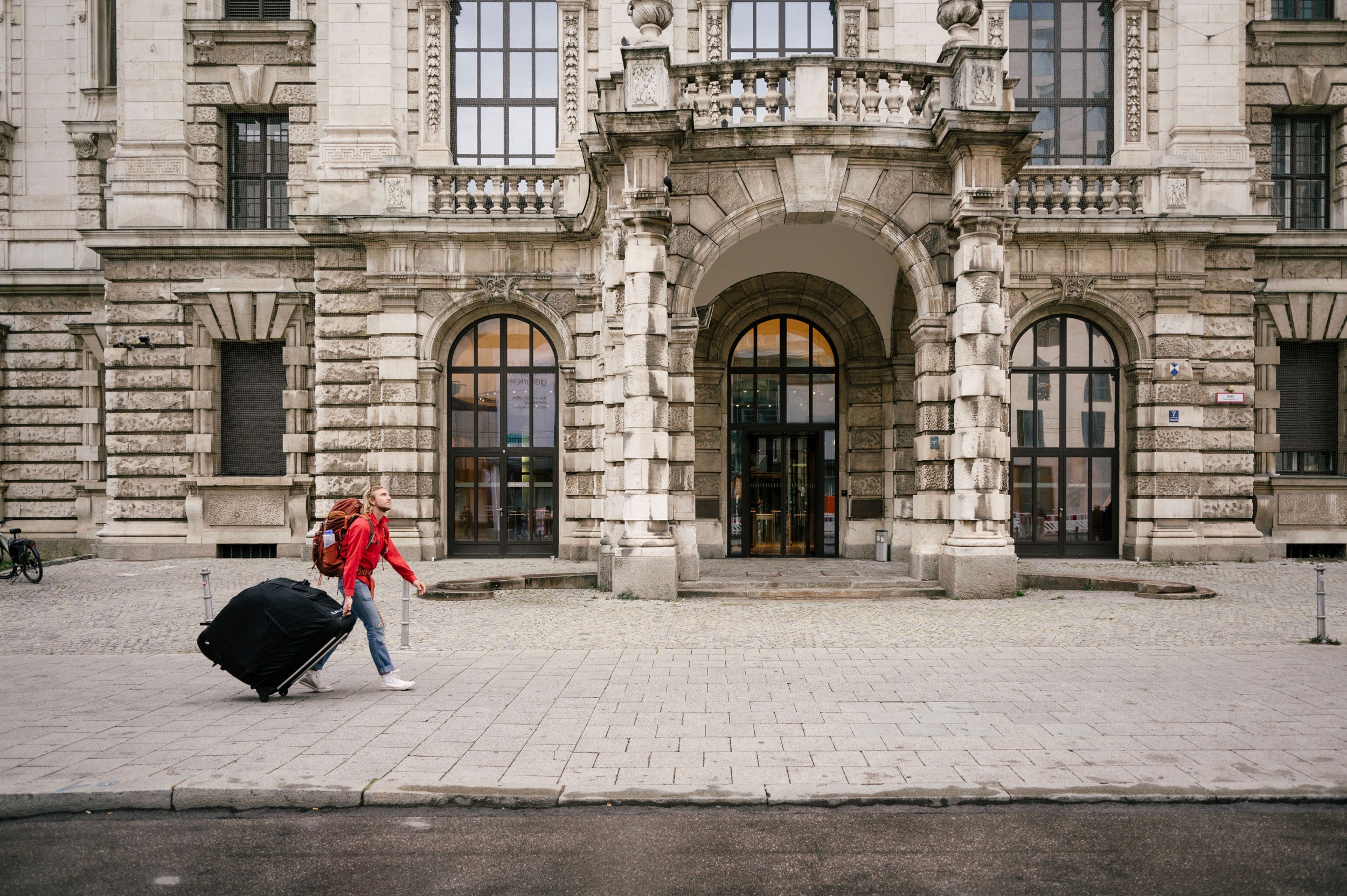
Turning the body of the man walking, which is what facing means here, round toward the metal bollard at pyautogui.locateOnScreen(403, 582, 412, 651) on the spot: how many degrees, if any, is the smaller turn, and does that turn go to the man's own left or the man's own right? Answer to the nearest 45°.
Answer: approximately 90° to the man's own left

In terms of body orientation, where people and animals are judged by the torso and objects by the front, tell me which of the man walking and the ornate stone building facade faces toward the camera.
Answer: the ornate stone building facade

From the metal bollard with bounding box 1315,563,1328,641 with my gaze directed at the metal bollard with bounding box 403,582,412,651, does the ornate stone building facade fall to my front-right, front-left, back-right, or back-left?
front-right

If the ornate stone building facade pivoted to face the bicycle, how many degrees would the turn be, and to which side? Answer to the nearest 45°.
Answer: approximately 90° to its right

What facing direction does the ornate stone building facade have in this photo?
toward the camera

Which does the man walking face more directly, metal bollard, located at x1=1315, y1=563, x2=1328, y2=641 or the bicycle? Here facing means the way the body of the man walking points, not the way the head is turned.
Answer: the metal bollard

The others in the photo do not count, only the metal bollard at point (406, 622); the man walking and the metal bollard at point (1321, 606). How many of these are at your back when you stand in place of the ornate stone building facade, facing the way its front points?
0

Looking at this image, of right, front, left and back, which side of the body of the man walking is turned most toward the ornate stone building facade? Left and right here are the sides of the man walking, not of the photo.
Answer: left

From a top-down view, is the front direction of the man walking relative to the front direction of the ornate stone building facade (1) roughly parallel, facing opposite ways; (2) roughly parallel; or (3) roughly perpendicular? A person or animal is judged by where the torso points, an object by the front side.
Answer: roughly perpendicular

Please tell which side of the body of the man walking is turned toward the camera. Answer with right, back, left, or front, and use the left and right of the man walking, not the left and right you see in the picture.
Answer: right

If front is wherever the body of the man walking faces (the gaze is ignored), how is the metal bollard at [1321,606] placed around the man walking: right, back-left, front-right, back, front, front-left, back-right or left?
front

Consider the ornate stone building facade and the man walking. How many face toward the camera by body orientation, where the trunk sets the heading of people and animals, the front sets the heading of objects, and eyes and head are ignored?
1

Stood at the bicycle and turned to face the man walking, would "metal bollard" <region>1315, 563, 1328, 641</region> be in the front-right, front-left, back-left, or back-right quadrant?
front-left
